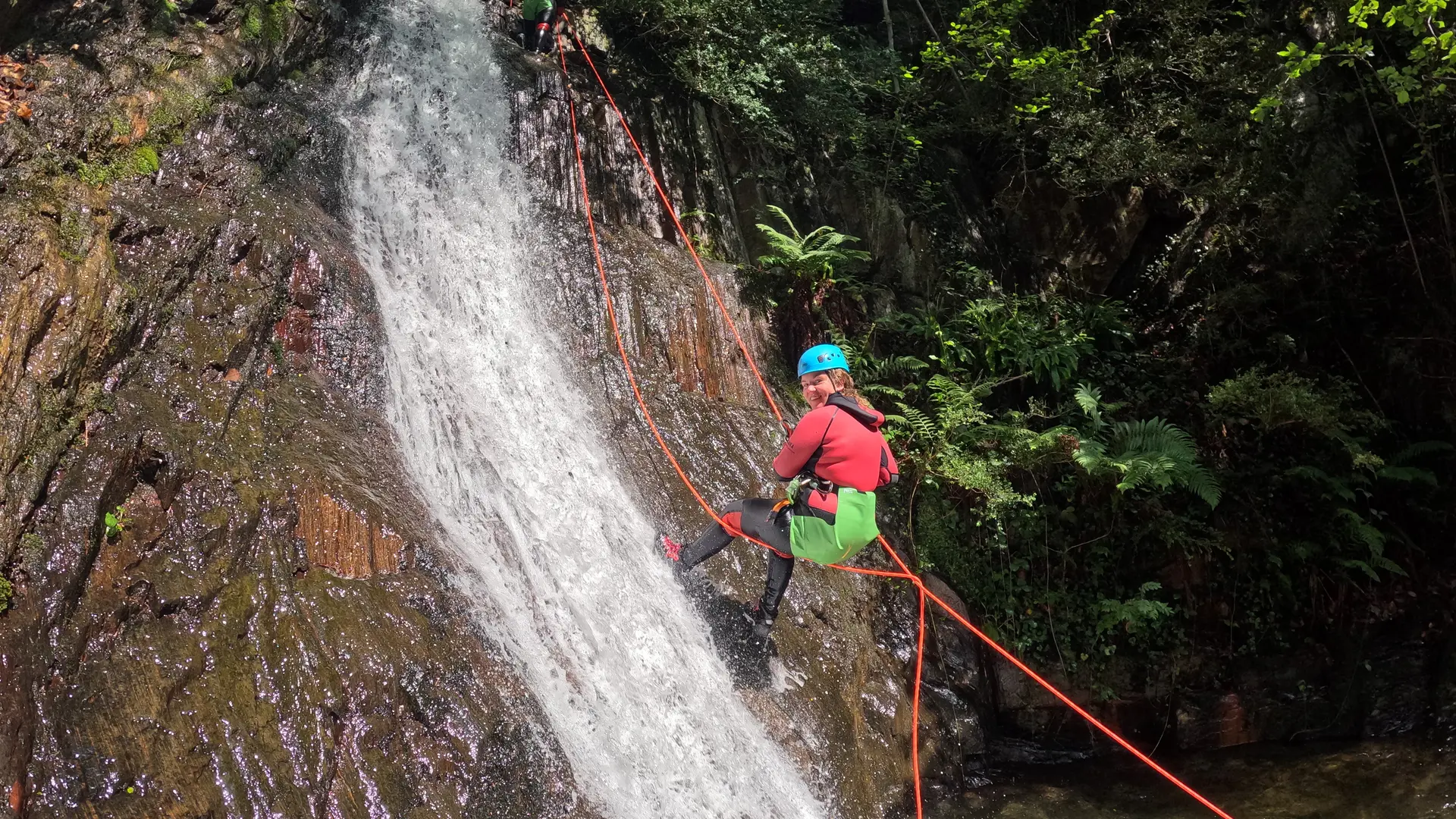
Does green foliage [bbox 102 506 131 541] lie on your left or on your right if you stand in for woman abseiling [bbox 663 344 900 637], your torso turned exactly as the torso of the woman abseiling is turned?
on your left

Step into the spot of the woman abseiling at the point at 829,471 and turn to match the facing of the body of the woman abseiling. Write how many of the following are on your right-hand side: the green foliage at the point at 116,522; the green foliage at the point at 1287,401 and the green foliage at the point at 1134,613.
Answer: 2

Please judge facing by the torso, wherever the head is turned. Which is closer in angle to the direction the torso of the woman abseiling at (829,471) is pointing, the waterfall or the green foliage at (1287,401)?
the waterfall

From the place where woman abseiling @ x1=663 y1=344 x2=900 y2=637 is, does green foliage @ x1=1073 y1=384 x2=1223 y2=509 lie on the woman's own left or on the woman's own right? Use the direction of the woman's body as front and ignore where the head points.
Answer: on the woman's own right

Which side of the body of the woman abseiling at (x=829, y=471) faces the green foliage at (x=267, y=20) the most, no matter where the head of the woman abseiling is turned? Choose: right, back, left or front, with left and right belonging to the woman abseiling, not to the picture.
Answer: front

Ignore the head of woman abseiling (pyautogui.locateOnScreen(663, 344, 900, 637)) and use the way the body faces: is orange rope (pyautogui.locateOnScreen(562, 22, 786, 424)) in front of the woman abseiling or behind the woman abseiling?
in front

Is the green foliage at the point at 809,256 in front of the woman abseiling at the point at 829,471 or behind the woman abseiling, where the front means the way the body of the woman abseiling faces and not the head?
in front

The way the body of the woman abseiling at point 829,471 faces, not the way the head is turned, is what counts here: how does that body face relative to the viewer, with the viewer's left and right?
facing away from the viewer and to the left of the viewer

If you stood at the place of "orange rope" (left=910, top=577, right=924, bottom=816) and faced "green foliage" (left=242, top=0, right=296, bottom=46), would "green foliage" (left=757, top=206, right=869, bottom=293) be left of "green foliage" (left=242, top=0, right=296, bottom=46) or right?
right
